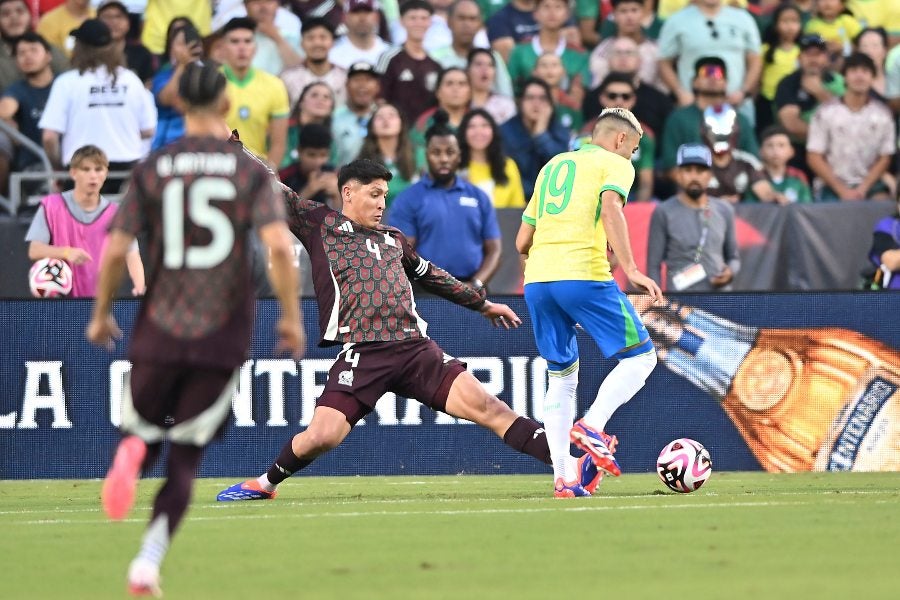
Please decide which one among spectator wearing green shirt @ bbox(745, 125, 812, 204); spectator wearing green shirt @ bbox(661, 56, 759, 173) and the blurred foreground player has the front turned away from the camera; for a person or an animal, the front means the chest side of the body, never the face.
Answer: the blurred foreground player

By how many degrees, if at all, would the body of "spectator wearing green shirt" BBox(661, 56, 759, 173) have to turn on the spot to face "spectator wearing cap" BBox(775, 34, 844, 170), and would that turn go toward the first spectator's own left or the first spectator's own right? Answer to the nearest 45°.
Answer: approximately 135° to the first spectator's own left

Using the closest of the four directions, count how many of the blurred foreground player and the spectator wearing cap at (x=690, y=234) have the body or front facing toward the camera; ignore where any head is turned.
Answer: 1

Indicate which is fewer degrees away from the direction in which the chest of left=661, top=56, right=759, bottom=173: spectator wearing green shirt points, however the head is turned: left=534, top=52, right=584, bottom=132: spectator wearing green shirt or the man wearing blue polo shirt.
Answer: the man wearing blue polo shirt

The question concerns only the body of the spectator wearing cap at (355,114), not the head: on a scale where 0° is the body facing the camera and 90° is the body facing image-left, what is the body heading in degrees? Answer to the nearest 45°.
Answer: approximately 0°

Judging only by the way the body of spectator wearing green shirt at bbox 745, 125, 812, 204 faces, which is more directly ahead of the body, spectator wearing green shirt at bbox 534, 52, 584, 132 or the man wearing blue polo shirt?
the man wearing blue polo shirt

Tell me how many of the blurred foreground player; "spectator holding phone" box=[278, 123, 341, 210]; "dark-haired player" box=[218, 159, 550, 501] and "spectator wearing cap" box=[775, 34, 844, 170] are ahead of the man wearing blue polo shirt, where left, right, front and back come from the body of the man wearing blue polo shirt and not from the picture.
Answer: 2

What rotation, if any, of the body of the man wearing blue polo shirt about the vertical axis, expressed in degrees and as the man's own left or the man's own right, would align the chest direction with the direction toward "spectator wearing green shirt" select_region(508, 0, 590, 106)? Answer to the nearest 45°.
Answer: approximately 180°

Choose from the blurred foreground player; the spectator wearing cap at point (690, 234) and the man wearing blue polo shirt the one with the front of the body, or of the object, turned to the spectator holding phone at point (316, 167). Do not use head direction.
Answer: the blurred foreground player

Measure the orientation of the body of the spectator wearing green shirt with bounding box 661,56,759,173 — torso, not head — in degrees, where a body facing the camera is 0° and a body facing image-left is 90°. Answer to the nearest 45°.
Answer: approximately 0°

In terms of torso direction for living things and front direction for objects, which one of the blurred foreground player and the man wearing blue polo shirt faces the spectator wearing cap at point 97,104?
the blurred foreground player
